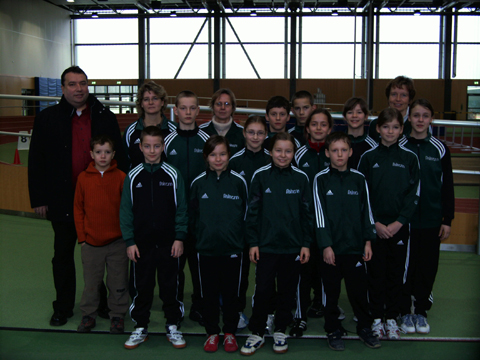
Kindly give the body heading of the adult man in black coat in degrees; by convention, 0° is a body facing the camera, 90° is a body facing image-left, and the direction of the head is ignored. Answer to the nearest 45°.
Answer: approximately 0°

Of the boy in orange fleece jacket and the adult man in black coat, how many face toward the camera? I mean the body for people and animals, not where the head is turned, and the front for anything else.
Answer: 2
